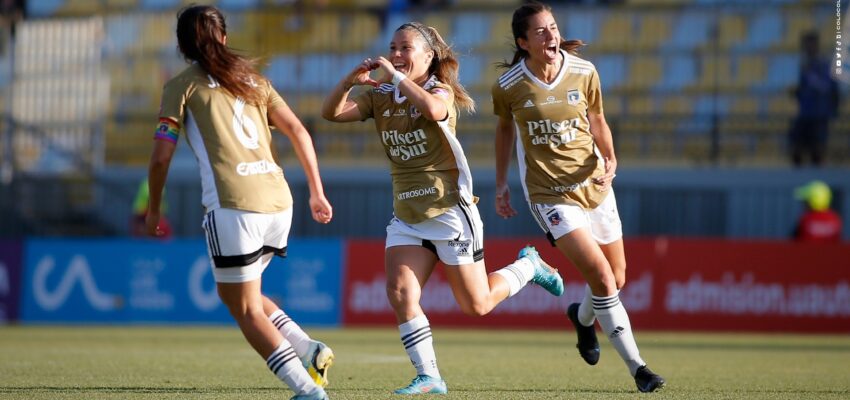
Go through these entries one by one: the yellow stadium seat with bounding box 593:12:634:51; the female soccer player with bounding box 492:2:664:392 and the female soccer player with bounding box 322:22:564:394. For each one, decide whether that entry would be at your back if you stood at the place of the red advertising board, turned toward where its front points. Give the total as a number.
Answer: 1

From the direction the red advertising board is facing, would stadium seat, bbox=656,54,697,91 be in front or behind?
behind

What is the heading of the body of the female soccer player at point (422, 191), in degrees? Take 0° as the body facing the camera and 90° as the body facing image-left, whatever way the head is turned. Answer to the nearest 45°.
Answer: approximately 45°

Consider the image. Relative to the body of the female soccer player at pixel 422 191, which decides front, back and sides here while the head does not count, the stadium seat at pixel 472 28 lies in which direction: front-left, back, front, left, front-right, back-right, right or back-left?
back-right

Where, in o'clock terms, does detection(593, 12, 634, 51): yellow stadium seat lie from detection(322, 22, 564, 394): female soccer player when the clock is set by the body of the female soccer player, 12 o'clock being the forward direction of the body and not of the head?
The yellow stadium seat is roughly at 5 o'clock from the female soccer player.

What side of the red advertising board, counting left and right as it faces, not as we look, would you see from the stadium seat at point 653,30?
back

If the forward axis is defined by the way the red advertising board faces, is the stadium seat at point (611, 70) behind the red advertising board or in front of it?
behind

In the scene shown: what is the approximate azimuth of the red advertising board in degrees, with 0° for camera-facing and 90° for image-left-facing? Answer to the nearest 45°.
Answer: approximately 0°
